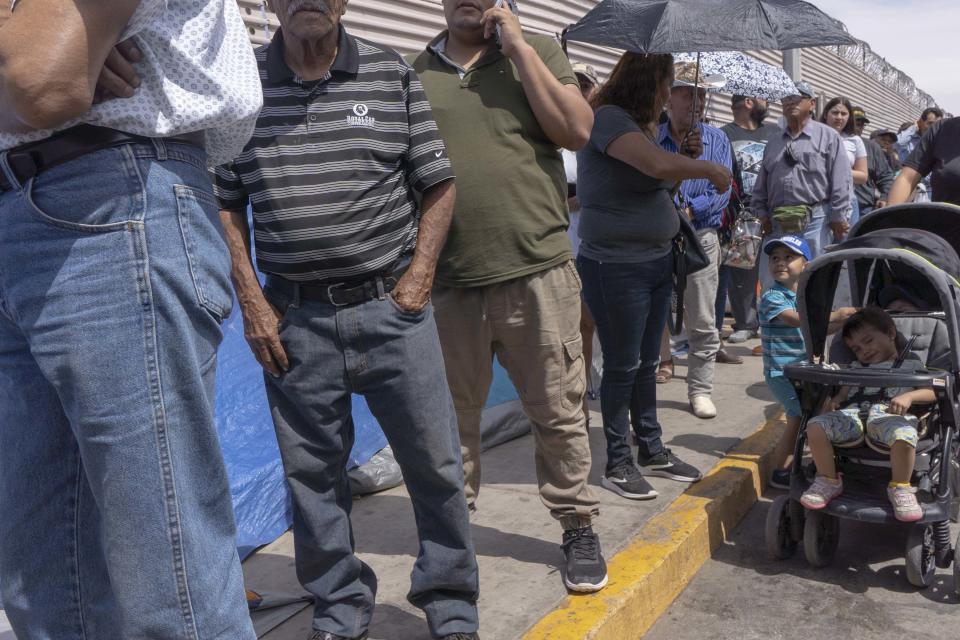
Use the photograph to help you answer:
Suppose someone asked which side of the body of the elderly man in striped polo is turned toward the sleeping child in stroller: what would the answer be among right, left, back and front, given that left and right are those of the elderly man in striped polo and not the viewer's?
left

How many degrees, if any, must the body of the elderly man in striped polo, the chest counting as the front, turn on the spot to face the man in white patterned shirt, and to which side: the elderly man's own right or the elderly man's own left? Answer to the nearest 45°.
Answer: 0° — they already face them

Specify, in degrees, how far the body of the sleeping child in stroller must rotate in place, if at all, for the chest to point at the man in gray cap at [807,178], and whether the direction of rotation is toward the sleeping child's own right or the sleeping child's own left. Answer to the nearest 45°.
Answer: approximately 180°

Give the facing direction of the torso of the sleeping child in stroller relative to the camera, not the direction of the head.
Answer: toward the camera

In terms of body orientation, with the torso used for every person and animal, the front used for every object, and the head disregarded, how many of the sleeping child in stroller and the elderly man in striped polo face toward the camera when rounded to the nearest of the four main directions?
2

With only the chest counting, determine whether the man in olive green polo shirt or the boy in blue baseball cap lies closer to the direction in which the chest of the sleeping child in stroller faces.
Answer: the man in olive green polo shirt

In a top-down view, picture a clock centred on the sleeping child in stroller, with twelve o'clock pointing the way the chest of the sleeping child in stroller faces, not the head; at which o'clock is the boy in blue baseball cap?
The boy in blue baseball cap is roughly at 5 o'clock from the sleeping child in stroller.

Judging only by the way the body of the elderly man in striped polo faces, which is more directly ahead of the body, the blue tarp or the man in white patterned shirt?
the man in white patterned shirt

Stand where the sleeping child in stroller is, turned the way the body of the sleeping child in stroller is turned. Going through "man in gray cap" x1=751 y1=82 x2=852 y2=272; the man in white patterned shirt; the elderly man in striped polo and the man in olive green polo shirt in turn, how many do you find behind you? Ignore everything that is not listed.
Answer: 1

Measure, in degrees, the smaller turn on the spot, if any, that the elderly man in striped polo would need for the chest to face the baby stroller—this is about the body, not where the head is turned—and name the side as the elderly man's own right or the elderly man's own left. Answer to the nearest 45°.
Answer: approximately 90° to the elderly man's own left

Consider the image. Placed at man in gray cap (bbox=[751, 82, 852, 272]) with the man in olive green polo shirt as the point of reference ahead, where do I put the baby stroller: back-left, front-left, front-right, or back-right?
front-left

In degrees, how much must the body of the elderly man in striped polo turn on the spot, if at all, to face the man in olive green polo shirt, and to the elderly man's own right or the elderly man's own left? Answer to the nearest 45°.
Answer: approximately 135° to the elderly man's own left

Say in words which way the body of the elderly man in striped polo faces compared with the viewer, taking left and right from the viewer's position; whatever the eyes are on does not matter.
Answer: facing the viewer
